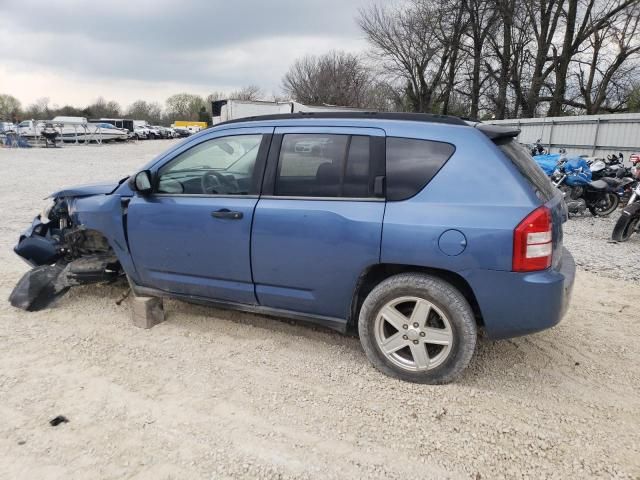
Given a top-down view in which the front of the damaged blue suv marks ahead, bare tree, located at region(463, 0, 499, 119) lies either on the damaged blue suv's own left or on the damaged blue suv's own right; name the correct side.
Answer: on the damaged blue suv's own right

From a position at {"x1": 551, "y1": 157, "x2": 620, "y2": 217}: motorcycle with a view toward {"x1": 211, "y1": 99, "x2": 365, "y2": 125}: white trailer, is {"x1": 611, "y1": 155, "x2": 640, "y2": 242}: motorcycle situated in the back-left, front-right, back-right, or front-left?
back-left

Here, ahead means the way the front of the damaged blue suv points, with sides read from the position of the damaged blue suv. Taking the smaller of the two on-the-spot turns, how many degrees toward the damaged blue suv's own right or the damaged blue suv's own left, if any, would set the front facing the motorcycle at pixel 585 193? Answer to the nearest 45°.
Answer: approximately 135° to the damaged blue suv's own right

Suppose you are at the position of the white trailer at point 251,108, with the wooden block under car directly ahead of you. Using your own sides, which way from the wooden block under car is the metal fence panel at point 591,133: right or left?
left

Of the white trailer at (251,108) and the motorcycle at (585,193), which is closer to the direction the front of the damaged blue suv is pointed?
the white trailer

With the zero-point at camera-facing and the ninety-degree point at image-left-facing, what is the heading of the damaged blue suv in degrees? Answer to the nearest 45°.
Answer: approximately 90°

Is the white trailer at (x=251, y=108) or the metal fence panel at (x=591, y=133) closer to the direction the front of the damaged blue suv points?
the white trailer

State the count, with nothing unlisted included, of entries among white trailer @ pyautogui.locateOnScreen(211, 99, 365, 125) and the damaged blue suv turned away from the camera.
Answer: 0
